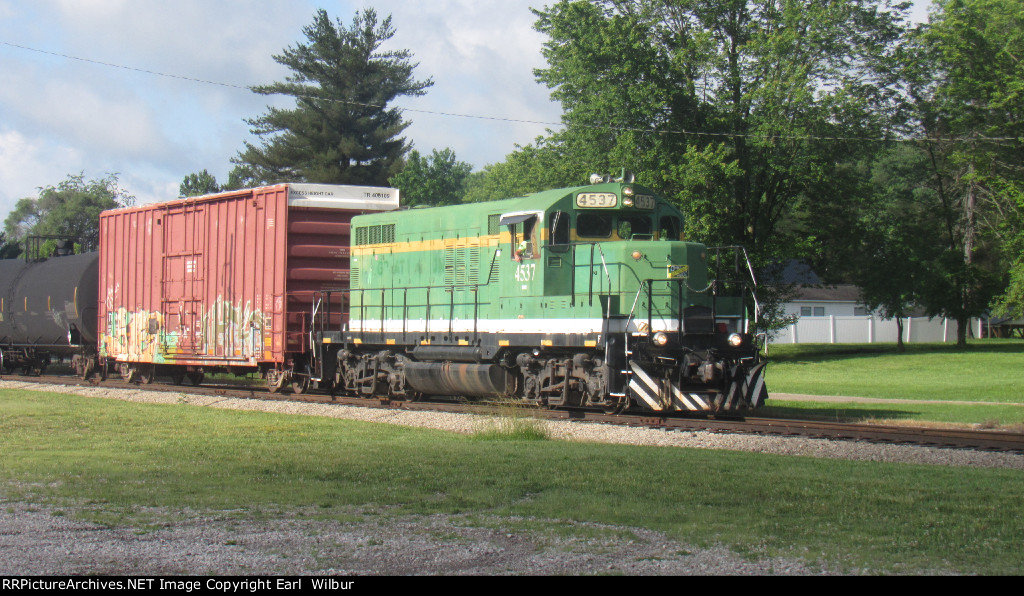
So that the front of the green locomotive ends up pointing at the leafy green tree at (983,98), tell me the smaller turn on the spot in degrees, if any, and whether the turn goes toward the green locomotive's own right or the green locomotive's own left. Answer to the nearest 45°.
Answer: approximately 90° to the green locomotive's own left

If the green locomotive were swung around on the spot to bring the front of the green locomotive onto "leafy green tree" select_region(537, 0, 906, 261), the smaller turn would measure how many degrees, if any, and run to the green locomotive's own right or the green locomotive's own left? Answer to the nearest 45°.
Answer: approximately 135° to the green locomotive's own left

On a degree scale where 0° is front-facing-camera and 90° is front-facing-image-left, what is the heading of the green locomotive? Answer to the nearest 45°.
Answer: approximately 315°

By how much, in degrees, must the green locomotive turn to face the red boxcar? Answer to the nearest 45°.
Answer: approximately 180°
